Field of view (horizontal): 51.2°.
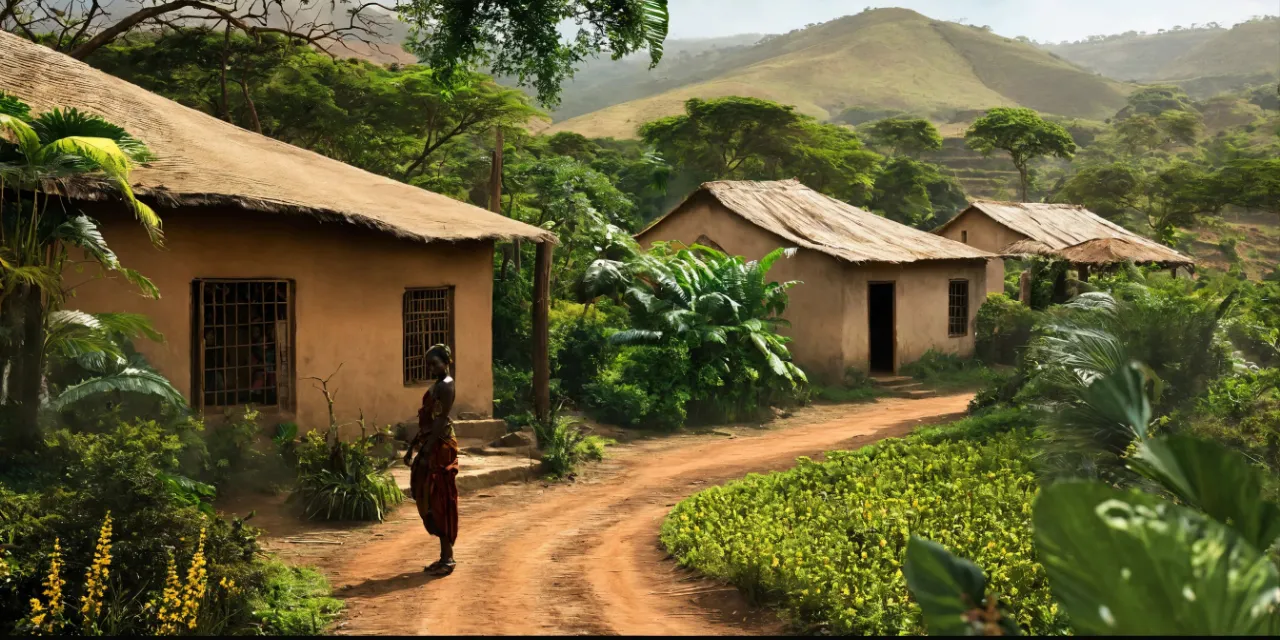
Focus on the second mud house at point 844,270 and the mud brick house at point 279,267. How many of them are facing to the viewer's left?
0

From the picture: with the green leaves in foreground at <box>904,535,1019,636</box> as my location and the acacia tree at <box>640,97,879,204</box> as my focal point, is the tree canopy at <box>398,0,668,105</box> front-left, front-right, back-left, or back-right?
front-left

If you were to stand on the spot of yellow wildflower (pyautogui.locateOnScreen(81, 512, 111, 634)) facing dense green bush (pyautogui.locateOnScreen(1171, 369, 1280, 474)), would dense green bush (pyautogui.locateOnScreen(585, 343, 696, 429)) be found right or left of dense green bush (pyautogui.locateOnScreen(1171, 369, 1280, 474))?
left

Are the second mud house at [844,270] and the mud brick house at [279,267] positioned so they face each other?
no

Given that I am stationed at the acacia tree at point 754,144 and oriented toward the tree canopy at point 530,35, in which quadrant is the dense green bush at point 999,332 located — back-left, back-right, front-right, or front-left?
front-left

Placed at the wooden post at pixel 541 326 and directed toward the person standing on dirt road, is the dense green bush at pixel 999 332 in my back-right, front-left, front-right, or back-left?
back-left

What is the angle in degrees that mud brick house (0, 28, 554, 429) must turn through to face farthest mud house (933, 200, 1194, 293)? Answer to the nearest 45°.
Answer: approximately 90° to its left

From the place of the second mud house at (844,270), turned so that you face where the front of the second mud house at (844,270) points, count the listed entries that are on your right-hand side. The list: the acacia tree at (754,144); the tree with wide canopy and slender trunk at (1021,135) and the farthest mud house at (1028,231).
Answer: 0

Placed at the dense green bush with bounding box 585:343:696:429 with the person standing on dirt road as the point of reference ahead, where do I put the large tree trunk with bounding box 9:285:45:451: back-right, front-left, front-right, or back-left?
front-right

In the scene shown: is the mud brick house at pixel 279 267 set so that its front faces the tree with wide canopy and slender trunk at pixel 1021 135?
no

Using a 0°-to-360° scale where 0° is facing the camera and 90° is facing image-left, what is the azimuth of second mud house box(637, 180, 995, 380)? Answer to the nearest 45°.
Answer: approximately 315°

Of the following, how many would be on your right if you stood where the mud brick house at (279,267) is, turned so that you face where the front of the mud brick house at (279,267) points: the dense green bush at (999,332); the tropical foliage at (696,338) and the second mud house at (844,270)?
0

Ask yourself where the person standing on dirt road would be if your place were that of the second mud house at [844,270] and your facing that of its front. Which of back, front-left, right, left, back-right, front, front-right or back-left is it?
front-right

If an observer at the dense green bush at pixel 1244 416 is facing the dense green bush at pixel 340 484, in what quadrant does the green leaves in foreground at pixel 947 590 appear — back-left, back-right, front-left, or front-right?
front-left

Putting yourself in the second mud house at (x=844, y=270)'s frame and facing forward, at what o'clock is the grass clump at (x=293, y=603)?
The grass clump is roughly at 2 o'clock from the second mud house.

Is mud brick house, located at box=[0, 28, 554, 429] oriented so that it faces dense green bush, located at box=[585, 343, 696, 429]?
no

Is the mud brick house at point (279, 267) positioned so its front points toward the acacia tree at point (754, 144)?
no

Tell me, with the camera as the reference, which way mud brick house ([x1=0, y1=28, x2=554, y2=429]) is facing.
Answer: facing the viewer and to the right of the viewer
